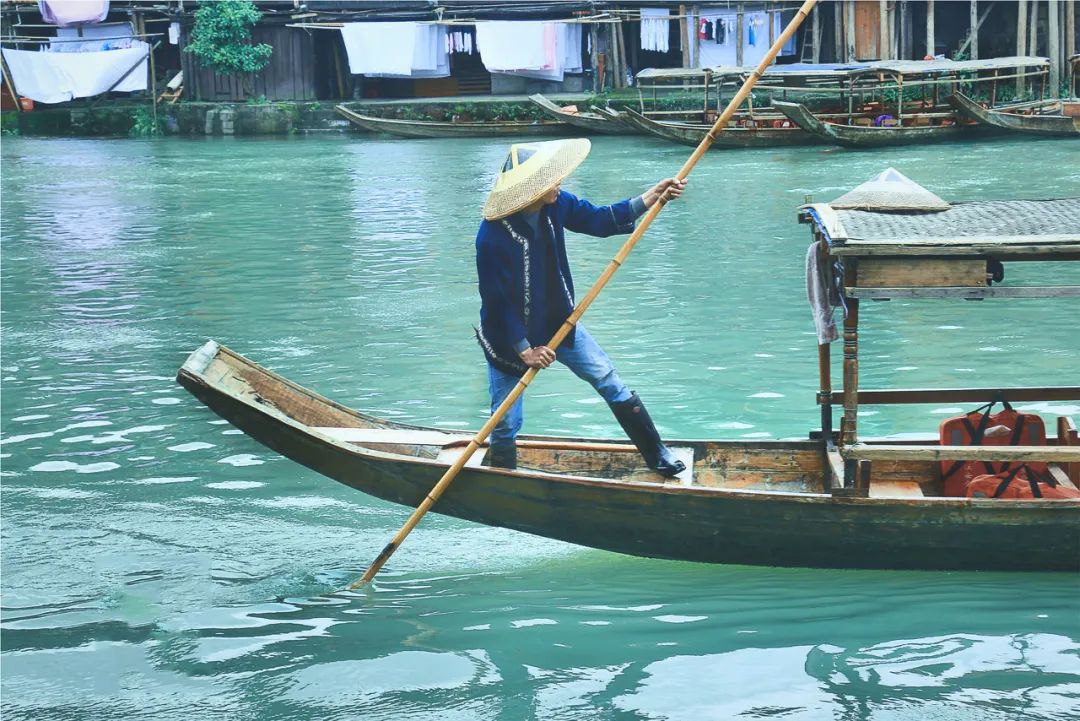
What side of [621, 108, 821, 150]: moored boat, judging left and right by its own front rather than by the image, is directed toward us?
left

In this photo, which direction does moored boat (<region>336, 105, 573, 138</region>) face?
to the viewer's left

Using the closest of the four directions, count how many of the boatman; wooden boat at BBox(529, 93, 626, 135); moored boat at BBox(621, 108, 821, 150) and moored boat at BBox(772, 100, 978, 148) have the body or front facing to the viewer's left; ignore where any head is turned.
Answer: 3

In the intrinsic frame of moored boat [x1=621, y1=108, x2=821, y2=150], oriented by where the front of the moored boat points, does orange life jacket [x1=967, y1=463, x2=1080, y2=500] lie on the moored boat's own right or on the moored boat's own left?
on the moored boat's own left

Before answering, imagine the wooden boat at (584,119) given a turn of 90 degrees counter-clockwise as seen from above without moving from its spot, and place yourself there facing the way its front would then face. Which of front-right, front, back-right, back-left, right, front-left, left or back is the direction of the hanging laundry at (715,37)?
back-left

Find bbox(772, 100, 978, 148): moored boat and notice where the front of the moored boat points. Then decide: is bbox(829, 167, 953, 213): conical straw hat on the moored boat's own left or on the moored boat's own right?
on the moored boat's own left

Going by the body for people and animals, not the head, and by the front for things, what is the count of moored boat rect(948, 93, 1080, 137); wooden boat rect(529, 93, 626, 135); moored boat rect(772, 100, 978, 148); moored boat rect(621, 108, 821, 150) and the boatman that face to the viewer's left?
4

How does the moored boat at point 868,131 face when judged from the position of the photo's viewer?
facing to the left of the viewer

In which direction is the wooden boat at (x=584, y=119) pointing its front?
to the viewer's left

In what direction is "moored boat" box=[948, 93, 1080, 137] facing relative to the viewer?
to the viewer's left
